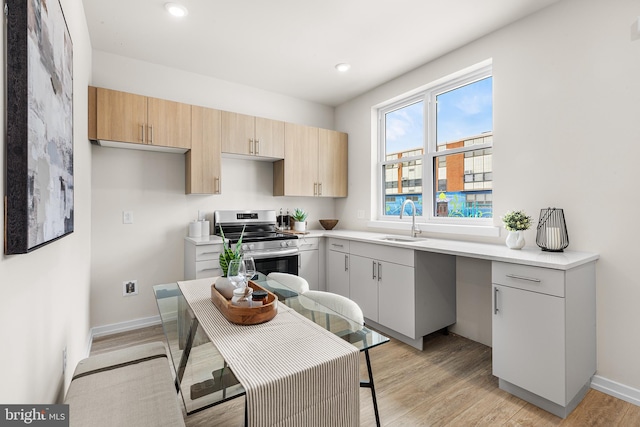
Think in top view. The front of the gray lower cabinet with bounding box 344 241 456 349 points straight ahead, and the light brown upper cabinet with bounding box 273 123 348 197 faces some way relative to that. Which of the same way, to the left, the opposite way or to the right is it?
to the left

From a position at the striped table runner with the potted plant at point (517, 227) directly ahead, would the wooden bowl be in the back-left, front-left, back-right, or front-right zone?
front-left

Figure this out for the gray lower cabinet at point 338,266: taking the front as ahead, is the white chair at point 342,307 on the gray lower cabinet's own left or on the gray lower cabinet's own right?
on the gray lower cabinet's own left

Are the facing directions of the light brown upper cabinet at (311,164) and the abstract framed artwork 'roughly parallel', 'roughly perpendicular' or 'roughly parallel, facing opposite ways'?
roughly perpendicular

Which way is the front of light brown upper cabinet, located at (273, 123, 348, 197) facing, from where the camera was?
facing the viewer and to the right of the viewer

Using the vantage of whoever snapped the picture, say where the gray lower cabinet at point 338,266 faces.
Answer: facing the viewer and to the left of the viewer

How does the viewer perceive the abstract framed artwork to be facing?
facing to the right of the viewer

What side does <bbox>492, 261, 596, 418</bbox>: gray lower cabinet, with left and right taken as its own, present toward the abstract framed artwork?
front

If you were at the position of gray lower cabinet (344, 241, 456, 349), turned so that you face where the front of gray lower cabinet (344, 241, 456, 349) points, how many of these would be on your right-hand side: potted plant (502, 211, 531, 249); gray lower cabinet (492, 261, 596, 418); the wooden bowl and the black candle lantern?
1

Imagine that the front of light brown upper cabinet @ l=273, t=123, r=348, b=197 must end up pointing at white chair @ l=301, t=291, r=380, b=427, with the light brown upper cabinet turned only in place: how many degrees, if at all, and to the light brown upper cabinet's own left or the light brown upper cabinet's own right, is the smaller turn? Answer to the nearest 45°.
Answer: approximately 45° to the light brown upper cabinet's own right

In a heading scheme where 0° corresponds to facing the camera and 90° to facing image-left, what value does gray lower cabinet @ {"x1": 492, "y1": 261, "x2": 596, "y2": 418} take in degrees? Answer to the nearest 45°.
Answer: approximately 45°

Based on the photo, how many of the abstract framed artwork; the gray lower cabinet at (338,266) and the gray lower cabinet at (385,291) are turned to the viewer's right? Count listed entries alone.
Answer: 1

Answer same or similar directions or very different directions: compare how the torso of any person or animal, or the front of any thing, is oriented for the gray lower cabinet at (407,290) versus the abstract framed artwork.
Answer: very different directions

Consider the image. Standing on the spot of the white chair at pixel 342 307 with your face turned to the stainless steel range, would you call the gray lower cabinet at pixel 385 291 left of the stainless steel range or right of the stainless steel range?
right
